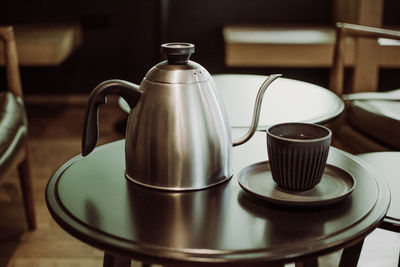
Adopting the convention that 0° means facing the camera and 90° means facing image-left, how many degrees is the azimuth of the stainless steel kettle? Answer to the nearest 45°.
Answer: approximately 270°

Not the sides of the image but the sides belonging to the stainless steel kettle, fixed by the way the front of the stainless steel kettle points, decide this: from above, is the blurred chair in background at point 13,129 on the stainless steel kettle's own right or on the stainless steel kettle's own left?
on the stainless steel kettle's own left

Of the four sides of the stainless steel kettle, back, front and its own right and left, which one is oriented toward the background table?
left

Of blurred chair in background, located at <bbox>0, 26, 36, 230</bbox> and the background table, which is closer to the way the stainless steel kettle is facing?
the background table

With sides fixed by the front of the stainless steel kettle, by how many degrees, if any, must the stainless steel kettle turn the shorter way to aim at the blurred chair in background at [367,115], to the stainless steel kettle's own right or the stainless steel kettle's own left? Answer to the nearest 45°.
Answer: approximately 45° to the stainless steel kettle's own left
